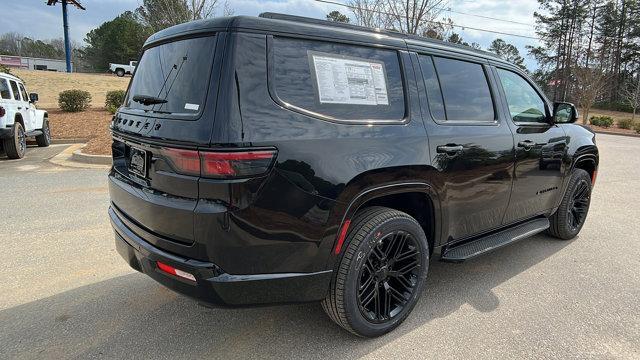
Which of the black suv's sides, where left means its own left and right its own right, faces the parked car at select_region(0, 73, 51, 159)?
left

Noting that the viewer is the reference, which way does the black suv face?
facing away from the viewer and to the right of the viewer

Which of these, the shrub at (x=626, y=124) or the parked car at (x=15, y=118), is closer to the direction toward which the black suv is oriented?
the shrub

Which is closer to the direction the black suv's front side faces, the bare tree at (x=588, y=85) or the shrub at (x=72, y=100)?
the bare tree

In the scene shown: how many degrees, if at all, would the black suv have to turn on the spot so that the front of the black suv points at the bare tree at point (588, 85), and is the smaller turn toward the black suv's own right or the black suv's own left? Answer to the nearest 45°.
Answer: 0° — it already faces it
